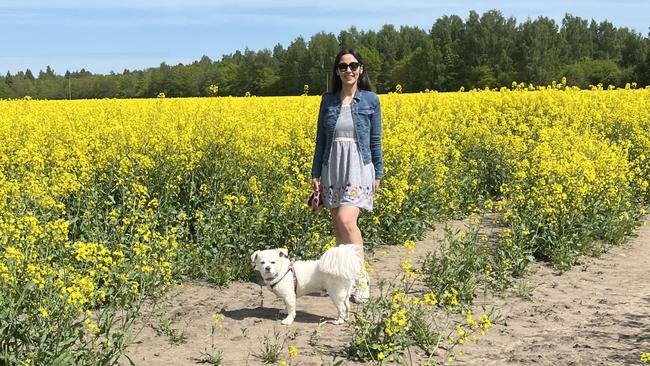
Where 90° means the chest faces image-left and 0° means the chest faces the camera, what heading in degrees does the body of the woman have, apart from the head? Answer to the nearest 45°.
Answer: approximately 0°

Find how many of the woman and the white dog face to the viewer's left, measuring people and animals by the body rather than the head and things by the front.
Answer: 1

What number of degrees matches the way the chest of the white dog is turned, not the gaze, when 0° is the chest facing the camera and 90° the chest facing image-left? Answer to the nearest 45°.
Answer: approximately 90°

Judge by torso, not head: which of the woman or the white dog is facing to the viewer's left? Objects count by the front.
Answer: the white dog

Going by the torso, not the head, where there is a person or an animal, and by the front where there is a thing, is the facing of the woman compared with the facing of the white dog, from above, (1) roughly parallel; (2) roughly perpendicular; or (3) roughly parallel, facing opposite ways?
roughly perpendicular
